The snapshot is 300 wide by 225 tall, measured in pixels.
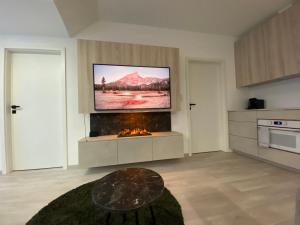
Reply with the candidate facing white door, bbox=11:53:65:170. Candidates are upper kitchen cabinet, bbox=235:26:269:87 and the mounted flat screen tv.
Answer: the upper kitchen cabinet

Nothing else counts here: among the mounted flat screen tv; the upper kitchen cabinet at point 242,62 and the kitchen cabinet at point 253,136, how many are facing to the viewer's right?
0

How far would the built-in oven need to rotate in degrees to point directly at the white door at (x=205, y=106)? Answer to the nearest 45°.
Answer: approximately 45° to its right

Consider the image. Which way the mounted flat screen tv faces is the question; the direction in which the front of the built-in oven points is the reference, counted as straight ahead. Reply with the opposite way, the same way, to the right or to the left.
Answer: to the left

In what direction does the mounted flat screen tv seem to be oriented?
toward the camera

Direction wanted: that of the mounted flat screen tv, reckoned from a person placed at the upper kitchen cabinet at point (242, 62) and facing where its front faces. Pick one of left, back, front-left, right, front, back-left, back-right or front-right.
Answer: front

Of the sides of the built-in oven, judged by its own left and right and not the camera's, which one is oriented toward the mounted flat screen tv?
front

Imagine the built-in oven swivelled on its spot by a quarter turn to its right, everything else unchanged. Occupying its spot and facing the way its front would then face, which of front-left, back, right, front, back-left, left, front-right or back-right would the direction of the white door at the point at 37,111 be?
left

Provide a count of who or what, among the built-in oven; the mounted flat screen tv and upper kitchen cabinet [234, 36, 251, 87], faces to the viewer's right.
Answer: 0

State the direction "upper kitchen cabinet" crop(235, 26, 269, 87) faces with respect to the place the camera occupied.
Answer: facing the viewer and to the left of the viewer

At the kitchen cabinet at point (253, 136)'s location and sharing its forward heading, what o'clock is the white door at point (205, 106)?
The white door is roughly at 2 o'clock from the kitchen cabinet.

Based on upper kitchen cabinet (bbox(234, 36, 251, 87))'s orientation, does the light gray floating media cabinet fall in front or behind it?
in front

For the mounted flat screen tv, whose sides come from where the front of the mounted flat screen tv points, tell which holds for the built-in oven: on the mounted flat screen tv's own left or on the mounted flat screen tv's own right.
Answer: on the mounted flat screen tv's own left

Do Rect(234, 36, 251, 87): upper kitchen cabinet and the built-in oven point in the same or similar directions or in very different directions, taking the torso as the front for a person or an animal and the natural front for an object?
same or similar directions

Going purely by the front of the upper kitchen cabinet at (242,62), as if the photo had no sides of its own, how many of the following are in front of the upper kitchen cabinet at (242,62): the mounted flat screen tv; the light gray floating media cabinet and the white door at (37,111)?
3
